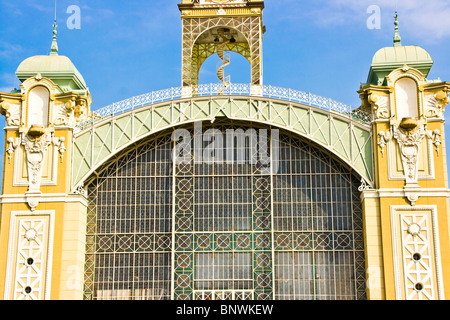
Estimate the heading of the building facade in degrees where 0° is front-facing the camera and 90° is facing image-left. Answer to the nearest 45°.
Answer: approximately 0°
